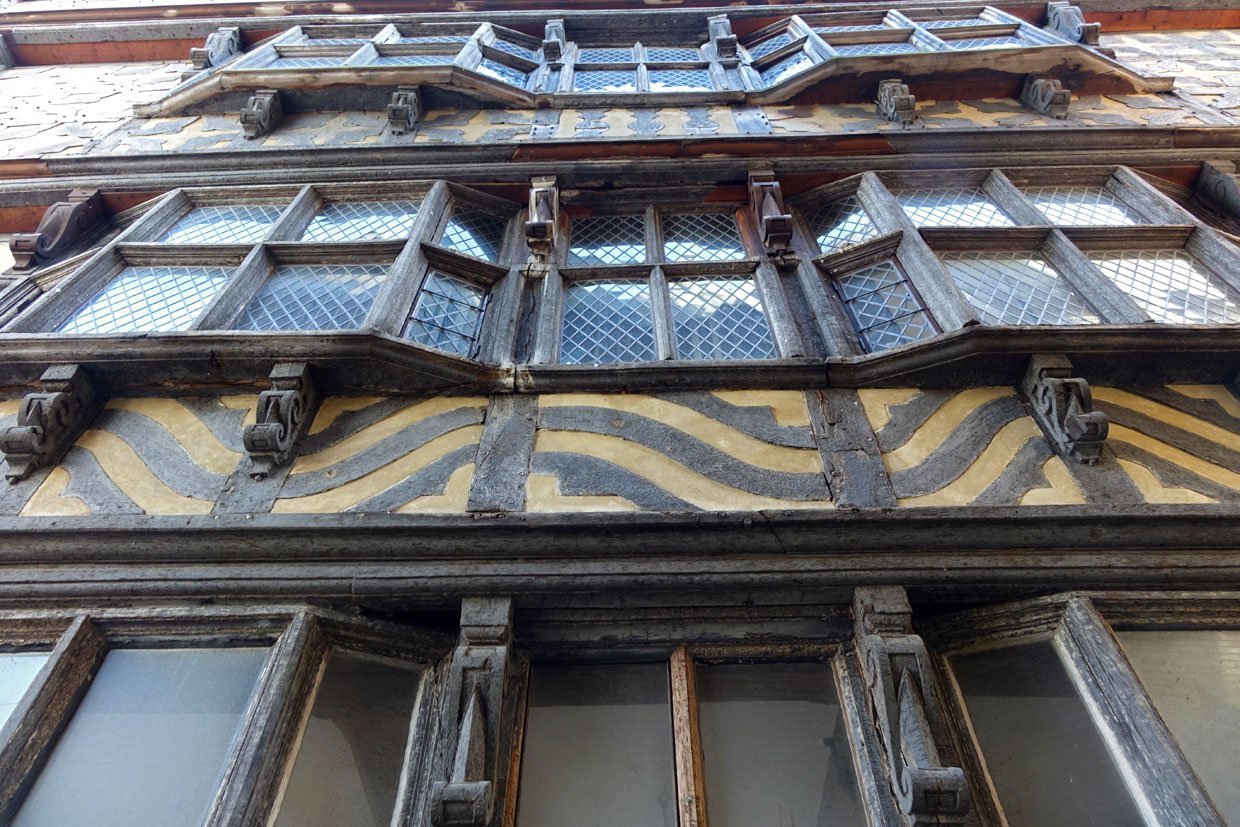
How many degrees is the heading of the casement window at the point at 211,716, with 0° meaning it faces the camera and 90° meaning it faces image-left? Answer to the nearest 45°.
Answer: approximately 0°
